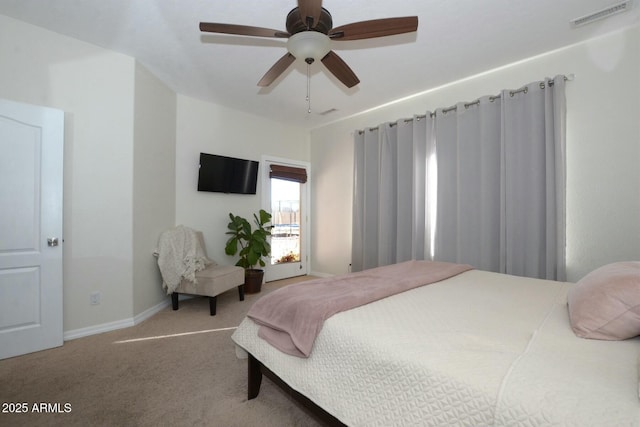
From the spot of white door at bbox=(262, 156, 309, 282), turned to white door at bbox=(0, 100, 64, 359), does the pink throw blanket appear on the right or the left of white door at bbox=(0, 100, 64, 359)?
left

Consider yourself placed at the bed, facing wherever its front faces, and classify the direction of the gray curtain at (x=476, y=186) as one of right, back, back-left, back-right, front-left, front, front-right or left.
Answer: front-right

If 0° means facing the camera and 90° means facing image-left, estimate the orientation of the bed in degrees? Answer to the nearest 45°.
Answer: approximately 135°

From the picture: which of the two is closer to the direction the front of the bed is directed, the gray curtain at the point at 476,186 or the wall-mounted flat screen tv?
the wall-mounted flat screen tv

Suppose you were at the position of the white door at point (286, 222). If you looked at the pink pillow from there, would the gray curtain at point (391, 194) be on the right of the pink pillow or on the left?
left

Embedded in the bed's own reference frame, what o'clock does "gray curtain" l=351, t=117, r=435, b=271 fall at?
The gray curtain is roughly at 1 o'clock from the bed.

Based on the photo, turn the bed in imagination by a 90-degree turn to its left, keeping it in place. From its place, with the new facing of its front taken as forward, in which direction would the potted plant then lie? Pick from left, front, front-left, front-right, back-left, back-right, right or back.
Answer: right

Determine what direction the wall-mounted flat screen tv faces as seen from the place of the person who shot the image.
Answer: facing the viewer and to the right of the viewer

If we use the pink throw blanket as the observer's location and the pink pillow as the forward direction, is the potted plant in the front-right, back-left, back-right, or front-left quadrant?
back-left
